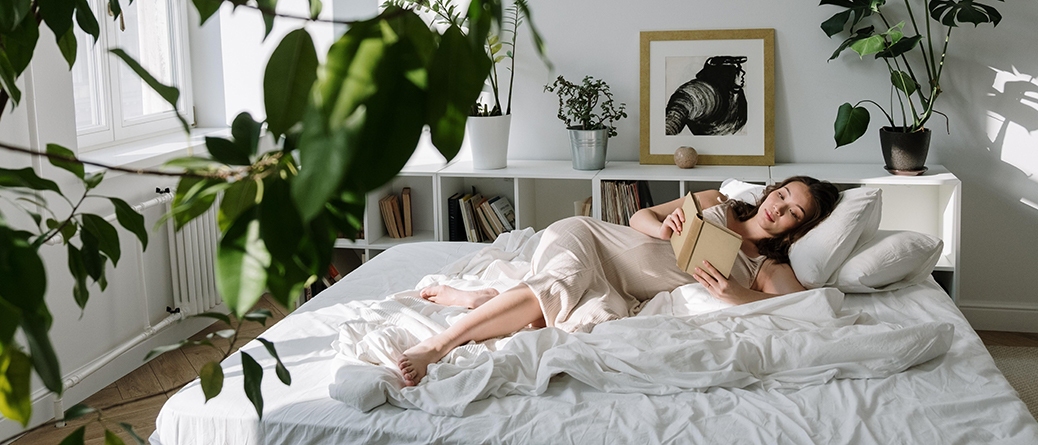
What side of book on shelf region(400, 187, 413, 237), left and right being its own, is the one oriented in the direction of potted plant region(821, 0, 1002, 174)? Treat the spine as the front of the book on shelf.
left

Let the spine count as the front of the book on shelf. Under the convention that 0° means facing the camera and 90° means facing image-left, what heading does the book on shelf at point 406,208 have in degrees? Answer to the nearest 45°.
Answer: approximately 0°

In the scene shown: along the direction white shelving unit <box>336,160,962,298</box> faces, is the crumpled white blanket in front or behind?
in front

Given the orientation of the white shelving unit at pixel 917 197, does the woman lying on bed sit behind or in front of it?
in front

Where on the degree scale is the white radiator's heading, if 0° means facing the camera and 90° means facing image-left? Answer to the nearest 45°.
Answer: approximately 315°

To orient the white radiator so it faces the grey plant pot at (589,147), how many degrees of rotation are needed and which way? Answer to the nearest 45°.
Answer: approximately 45° to its left
